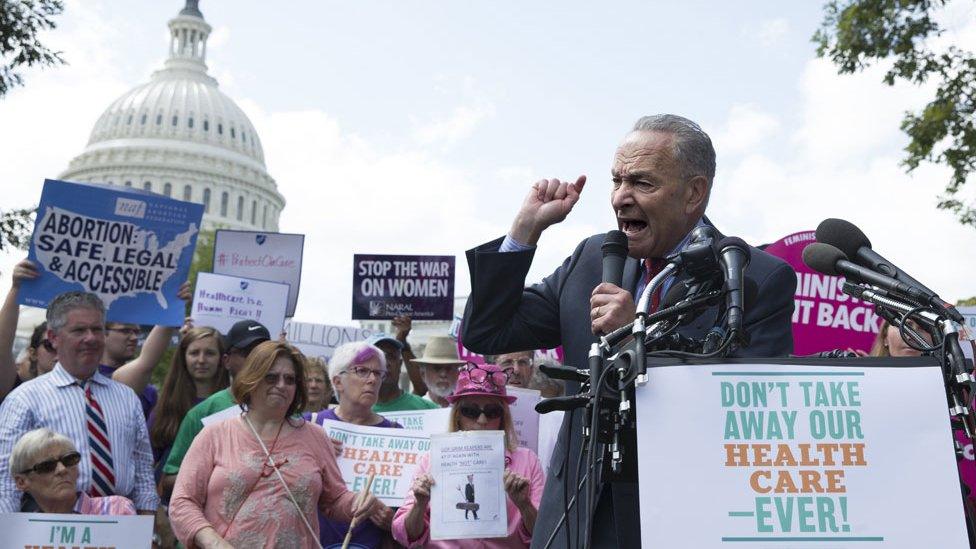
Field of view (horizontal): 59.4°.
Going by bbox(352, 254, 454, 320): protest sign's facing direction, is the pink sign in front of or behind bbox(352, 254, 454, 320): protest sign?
in front

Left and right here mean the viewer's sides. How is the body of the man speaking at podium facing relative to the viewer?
facing the viewer and to the left of the viewer

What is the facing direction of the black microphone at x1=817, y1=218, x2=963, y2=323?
to the viewer's left

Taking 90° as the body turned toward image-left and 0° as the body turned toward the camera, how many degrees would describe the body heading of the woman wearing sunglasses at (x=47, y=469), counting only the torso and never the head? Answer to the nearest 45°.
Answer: approximately 315°

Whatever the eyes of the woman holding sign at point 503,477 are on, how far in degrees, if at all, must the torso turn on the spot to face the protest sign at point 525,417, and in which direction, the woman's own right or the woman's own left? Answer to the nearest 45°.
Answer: approximately 180°

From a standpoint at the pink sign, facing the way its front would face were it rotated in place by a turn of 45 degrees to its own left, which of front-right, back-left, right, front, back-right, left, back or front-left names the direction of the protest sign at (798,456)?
front-right

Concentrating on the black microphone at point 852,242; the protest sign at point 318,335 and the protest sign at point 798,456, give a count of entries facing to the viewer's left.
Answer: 1

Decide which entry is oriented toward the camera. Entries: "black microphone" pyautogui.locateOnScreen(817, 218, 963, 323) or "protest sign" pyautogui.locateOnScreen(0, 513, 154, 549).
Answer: the protest sign

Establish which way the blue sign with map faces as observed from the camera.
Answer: facing the viewer

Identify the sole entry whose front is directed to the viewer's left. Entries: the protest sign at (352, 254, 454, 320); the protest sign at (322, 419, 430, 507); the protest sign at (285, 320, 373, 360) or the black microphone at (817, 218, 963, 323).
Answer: the black microphone

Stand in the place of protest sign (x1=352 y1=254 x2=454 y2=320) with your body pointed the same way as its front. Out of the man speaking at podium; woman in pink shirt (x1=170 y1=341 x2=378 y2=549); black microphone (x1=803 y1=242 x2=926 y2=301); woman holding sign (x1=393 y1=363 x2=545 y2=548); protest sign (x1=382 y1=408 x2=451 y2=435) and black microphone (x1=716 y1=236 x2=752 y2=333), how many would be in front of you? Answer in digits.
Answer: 6

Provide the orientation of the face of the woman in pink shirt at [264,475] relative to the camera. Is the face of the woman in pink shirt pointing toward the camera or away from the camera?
toward the camera

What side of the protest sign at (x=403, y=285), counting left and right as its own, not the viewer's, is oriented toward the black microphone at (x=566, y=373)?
front

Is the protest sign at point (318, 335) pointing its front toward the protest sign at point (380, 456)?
yes

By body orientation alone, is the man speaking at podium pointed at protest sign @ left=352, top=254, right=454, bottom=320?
no

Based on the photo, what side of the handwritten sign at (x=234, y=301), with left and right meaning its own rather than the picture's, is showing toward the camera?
front

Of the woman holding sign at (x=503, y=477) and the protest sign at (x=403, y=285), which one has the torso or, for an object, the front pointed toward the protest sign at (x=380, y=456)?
the protest sign at (x=403, y=285)

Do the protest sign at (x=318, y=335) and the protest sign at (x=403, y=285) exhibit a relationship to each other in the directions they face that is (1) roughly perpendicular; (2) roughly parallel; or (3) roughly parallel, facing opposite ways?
roughly parallel

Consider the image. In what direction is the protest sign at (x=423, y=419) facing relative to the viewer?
toward the camera

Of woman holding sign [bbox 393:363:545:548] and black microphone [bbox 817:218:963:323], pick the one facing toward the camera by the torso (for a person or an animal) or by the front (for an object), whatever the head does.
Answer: the woman holding sign
